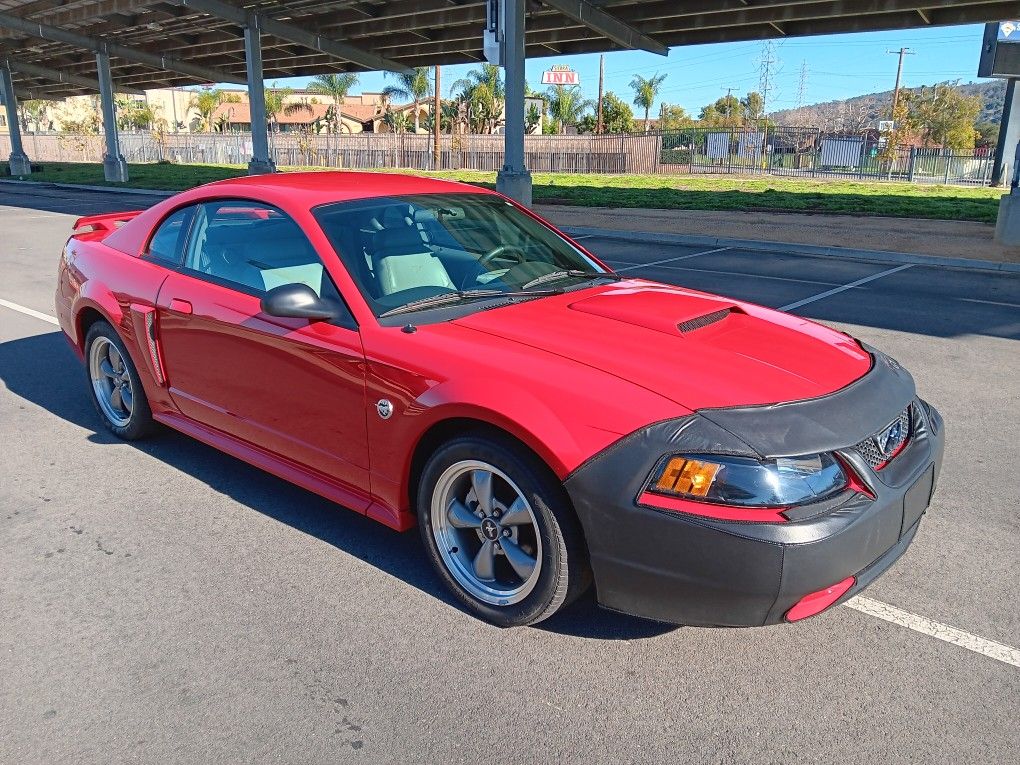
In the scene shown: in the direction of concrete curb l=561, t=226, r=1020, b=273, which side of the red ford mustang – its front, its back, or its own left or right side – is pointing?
left

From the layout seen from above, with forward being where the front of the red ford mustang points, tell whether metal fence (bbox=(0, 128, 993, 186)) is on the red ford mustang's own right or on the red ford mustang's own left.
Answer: on the red ford mustang's own left

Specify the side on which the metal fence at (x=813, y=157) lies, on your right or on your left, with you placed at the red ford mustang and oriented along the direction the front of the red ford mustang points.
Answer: on your left

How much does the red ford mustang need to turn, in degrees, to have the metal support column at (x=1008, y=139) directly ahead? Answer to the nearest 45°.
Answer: approximately 90° to its left

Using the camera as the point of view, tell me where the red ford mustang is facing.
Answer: facing the viewer and to the right of the viewer
